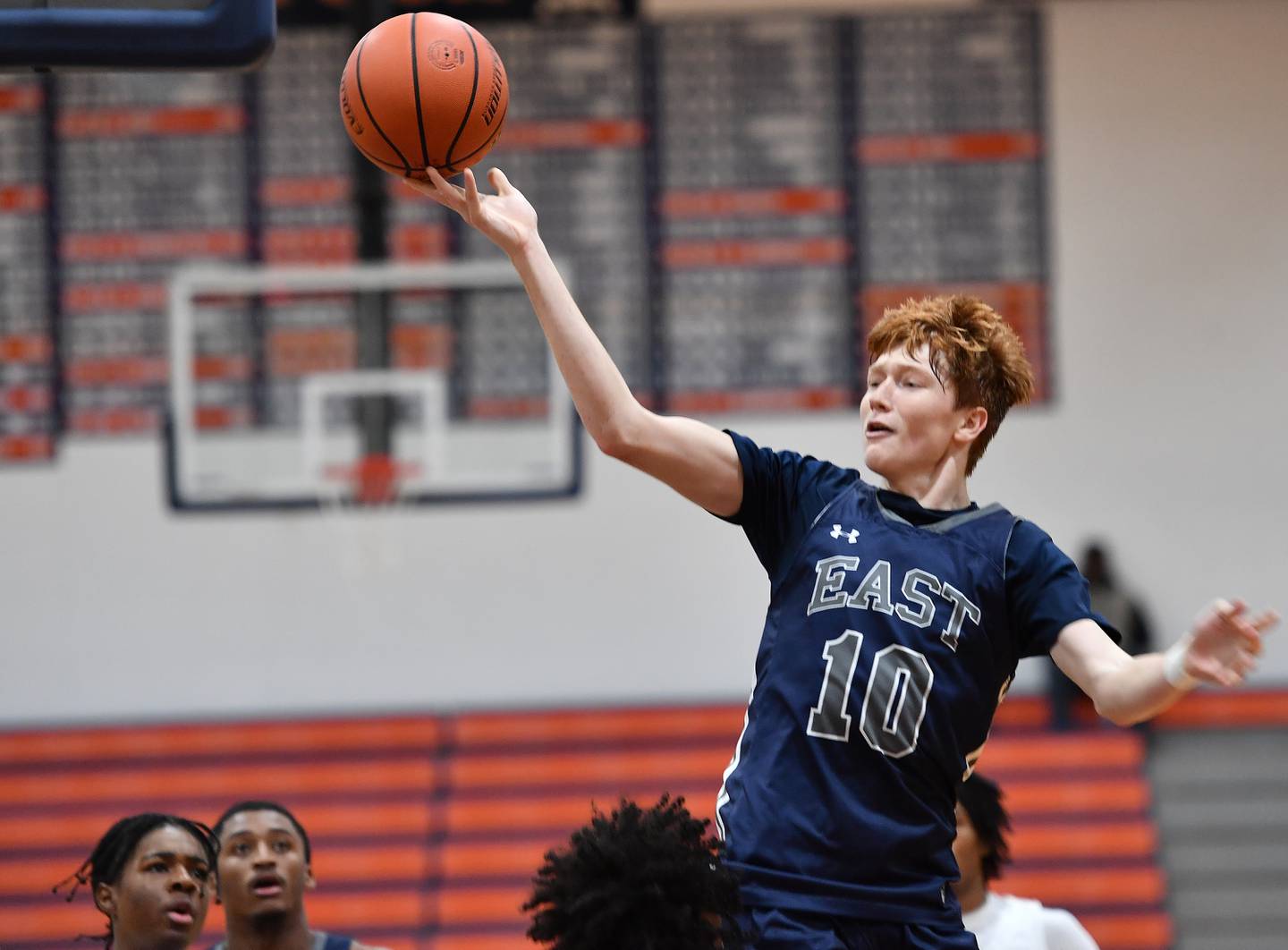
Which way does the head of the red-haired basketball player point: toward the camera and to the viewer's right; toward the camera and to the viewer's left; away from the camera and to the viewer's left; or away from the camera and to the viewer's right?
toward the camera and to the viewer's left

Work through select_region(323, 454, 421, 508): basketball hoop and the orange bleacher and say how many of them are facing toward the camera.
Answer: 2

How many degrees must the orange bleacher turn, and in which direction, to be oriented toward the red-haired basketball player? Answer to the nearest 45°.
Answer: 0° — it already faces them

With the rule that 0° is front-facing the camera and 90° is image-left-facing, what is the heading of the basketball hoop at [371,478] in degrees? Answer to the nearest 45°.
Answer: approximately 0°

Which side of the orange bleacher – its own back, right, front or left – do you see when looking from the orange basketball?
front

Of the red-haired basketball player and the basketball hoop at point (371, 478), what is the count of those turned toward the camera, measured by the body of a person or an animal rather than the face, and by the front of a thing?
2
